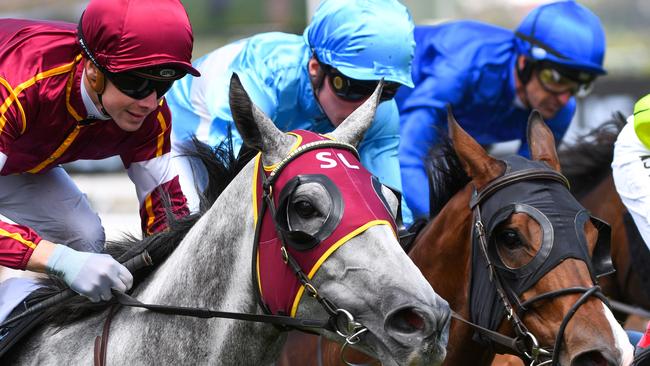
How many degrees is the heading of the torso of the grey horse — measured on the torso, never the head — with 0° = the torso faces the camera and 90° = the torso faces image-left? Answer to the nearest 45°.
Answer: approximately 315°

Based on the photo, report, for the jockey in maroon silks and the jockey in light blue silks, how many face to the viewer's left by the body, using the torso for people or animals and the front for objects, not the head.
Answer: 0

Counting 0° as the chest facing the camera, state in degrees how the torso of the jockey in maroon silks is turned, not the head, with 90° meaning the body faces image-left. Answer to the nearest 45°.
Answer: approximately 315°

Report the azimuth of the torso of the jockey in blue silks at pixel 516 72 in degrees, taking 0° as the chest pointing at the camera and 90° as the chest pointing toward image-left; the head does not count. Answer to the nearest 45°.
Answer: approximately 315°

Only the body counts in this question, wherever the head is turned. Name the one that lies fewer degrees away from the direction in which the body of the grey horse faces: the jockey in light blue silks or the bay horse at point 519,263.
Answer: the bay horse

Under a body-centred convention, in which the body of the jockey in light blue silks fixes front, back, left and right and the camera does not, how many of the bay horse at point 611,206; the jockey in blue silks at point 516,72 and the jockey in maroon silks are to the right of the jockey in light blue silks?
1

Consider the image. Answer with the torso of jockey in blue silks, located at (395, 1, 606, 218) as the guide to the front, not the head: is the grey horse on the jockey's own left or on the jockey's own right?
on the jockey's own right

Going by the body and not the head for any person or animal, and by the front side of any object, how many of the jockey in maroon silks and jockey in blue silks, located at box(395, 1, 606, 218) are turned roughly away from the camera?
0

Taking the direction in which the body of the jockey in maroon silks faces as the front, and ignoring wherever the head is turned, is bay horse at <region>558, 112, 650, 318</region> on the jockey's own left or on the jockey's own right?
on the jockey's own left

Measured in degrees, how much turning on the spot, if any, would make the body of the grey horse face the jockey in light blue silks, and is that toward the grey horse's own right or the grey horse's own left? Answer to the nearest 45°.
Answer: approximately 135° to the grey horse's own left

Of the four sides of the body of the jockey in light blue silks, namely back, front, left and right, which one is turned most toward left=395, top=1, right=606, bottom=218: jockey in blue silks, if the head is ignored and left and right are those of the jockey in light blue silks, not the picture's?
left

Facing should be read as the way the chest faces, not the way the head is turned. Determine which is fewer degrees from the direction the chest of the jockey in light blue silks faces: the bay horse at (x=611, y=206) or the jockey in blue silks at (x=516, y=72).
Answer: the bay horse
